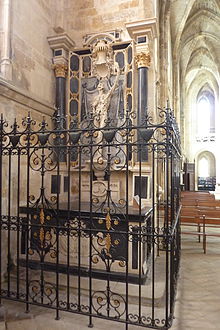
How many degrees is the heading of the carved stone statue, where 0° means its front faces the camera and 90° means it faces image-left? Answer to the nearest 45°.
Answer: approximately 0°

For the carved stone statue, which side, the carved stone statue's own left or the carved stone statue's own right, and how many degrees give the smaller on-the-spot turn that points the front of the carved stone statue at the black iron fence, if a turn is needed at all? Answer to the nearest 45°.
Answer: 0° — it already faces it
